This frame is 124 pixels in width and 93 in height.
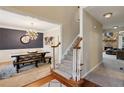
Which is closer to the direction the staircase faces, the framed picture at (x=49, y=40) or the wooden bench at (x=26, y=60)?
the wooden bench

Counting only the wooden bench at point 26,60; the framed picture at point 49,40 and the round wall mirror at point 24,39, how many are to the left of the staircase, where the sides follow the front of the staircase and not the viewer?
0

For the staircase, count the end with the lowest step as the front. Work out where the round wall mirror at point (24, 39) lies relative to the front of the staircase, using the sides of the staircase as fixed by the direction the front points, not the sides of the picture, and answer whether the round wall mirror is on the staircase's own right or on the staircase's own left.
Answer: on the staircase's own right

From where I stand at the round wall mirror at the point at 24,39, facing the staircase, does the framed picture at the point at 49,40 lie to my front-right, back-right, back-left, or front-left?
front-left

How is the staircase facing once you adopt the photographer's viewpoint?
facing the viewer and to the left of the viewer

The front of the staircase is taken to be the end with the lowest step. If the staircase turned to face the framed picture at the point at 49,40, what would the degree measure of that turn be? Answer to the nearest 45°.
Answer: approximately 135° to its right

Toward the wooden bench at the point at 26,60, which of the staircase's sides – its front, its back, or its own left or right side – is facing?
right

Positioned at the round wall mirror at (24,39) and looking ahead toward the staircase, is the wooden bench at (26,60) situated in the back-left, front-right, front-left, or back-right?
front-right
